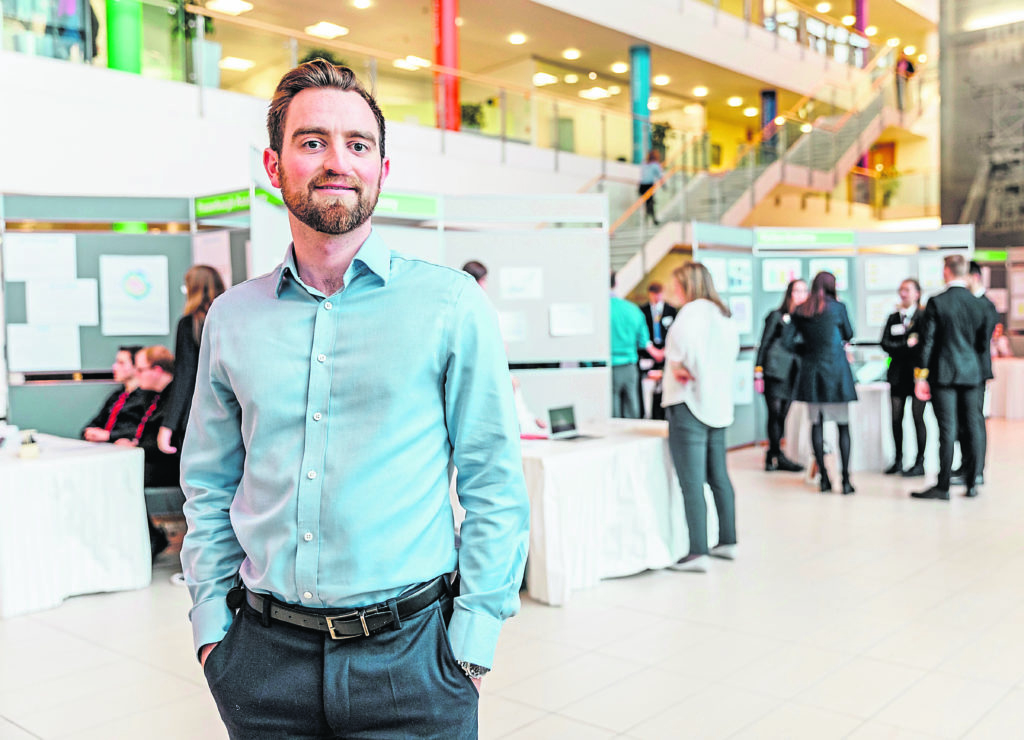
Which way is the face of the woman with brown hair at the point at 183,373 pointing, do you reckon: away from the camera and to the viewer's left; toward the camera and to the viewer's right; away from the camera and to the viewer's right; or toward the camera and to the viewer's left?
away from the camera and to the viewer's left

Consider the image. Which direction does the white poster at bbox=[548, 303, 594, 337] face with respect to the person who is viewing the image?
facing the viewer

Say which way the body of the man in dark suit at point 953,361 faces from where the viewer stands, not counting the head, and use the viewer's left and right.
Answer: facing away from the viewer and to the left of the viewer

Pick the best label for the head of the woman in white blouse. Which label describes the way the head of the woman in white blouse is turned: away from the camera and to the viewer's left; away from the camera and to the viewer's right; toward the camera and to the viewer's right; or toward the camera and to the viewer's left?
away from the camera and to the viewer's left

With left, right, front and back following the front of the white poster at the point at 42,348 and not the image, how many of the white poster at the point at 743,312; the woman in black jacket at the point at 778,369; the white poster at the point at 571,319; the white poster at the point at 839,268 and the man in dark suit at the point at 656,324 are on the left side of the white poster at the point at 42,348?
5

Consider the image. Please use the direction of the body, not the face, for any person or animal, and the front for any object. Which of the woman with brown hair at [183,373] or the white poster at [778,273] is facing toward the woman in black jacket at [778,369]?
the white poster

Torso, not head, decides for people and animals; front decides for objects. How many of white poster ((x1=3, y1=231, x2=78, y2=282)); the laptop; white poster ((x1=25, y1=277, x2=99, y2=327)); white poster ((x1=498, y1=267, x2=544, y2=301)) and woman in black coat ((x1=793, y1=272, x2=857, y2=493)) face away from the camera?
1

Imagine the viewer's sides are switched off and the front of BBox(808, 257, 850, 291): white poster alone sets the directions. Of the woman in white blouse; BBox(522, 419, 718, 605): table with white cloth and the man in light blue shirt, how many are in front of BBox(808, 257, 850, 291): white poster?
3

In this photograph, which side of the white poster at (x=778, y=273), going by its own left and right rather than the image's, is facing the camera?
front

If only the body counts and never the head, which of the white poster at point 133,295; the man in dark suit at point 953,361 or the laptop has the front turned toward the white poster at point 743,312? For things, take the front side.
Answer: the man in dark suit

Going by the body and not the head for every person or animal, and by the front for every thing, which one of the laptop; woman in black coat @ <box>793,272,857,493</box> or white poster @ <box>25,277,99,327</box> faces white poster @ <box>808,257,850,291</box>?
the woman in black coat

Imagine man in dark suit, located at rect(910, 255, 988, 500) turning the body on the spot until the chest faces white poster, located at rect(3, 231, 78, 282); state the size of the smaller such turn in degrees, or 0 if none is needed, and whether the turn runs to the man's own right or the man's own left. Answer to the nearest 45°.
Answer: approximately 90° to the man's own left

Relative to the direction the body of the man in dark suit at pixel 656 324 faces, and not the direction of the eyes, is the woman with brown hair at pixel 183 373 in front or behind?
in front

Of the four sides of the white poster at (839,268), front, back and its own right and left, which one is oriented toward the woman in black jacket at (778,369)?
front

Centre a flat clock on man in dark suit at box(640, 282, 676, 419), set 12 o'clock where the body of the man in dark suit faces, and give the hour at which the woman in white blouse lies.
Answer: The woman in white blouse is roughly at 12 o'clock from the man in dark suit.

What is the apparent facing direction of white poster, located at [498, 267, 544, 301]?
toward the camera

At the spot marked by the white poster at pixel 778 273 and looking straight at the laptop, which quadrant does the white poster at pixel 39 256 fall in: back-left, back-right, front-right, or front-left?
front-right

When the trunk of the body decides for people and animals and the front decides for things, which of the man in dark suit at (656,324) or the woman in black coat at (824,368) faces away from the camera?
the woman in black coat

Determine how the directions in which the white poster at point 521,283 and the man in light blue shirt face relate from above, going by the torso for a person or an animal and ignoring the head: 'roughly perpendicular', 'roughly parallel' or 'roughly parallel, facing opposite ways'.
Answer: roughly parallel

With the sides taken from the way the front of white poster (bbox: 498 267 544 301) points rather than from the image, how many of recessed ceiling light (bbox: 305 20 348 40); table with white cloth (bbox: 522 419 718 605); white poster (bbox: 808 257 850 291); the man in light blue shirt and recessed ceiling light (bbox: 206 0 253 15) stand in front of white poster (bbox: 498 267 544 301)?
2
